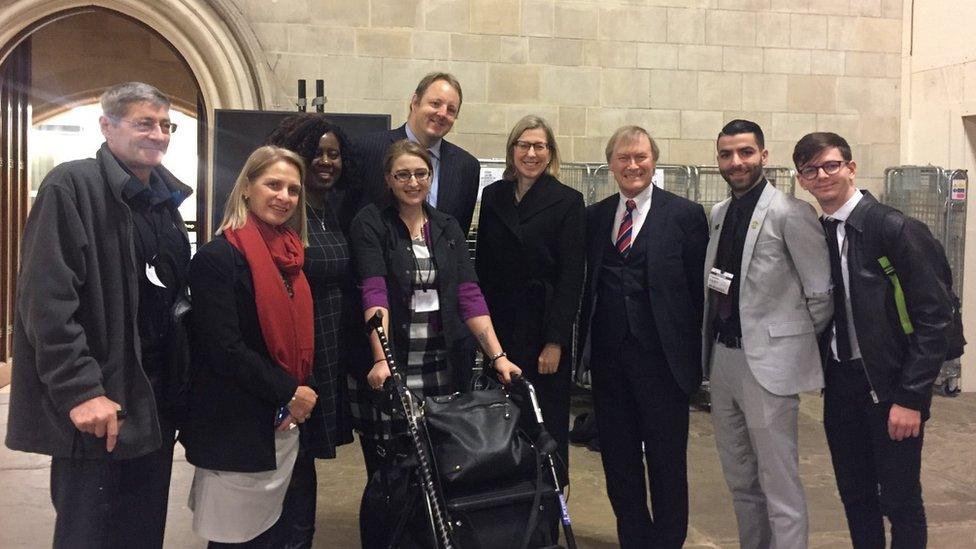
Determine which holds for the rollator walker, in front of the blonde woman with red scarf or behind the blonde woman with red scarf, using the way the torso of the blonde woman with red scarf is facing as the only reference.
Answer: in front

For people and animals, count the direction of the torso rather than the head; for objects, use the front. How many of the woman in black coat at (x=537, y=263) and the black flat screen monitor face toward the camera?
2

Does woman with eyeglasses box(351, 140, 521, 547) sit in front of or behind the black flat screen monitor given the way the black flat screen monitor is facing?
in front

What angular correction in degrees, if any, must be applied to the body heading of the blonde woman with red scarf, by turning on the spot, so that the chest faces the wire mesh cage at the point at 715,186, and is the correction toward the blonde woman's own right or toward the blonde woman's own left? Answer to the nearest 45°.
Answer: approximately 90° to the blonde woman's own left

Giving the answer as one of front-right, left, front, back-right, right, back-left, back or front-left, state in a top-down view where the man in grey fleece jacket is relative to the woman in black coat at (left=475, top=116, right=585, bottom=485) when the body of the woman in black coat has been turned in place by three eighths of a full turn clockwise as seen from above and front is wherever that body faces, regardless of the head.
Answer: left

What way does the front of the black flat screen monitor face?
toward the camera

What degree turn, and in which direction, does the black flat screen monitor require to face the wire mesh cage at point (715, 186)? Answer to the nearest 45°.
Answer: approximately 90° to its left

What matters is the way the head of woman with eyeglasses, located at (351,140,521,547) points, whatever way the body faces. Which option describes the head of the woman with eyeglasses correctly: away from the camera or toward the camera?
toward the camera

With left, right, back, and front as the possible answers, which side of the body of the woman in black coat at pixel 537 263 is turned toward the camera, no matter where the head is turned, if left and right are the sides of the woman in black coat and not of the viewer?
front

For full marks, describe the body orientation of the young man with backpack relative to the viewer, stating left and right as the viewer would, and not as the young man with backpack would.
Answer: facing the viewer and to the left of the viewer

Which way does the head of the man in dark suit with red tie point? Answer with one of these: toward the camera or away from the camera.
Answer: toward the camera

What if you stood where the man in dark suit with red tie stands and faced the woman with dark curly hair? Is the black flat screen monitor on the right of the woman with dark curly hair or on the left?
right

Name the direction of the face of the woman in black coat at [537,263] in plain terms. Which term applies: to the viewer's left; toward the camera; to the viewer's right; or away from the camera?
toward the camera

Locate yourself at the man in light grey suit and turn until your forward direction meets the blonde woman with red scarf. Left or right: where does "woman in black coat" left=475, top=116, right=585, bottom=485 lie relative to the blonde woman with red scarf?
right

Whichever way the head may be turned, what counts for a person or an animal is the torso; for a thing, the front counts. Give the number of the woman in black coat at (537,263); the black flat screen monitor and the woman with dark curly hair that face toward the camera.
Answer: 3

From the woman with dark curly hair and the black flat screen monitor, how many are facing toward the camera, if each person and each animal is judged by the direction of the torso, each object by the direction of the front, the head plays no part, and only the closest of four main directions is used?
2

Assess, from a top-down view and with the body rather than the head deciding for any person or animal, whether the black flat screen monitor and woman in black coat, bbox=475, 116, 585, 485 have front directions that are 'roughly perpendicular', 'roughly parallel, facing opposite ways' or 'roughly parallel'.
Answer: roughly parallel
